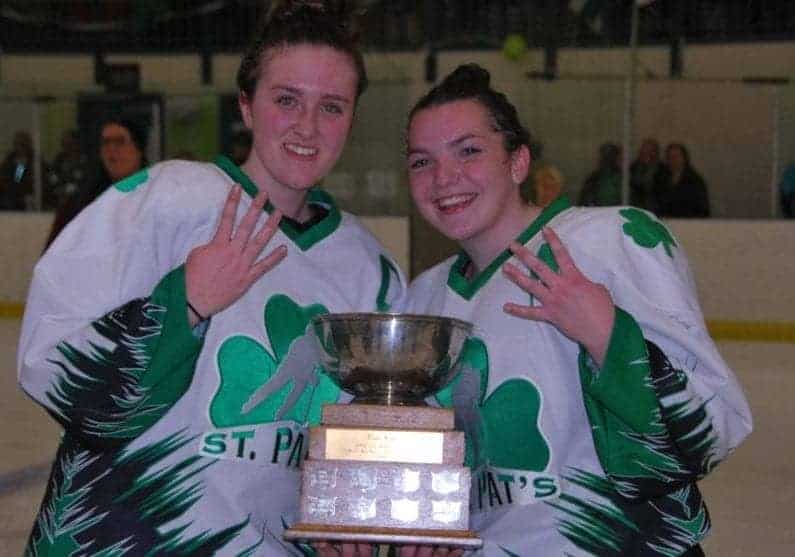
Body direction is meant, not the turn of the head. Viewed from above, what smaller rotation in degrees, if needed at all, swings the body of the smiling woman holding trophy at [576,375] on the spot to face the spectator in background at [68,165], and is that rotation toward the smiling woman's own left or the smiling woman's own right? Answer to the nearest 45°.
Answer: approximately 90° to the smiling woman's own right

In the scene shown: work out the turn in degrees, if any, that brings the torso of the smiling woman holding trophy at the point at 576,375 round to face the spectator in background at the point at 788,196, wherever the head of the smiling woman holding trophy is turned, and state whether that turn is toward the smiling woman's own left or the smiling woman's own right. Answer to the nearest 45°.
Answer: approximately 135° to the smiling woman's own right

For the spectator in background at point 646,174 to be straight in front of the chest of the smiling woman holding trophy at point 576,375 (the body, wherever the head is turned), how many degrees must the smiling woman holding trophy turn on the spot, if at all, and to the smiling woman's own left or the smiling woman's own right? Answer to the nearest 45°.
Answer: approximately 135° to the smiling woman's own right

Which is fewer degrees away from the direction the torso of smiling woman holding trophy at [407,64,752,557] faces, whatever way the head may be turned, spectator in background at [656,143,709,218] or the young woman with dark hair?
the young woman with dark hair

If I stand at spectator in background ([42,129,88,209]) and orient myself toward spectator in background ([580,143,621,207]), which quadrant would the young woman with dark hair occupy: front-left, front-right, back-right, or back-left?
front-right

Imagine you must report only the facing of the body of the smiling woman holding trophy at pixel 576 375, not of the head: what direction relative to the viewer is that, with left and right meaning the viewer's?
facing the viewer and to the left of the viewer

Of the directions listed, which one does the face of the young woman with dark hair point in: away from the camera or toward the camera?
toward the camera

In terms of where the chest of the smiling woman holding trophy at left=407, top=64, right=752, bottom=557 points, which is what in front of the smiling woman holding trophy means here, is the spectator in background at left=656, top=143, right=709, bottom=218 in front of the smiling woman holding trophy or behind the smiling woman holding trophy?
behind

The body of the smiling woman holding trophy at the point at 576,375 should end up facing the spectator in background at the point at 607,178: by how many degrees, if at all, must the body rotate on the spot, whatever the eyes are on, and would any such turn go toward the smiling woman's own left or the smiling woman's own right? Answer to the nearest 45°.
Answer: approximately 135° to the smiling woman's own right
